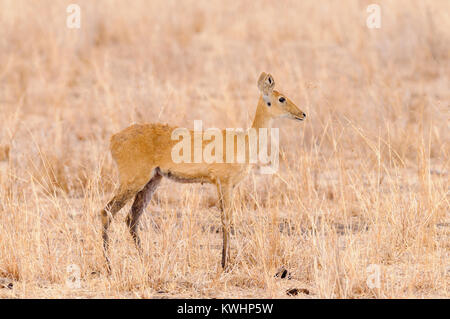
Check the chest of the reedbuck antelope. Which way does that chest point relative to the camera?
to the viewer's right
